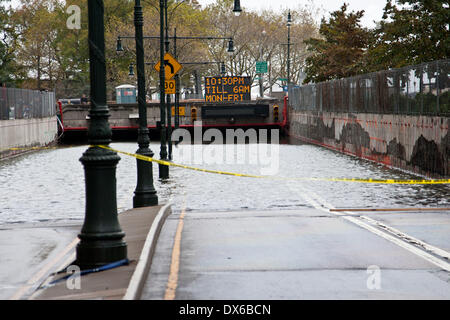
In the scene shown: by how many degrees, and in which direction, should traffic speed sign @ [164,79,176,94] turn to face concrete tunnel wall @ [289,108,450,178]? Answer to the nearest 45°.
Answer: approximately 90° to its left

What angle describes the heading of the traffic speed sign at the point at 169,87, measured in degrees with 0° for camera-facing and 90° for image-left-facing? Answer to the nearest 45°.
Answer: approximately 0°

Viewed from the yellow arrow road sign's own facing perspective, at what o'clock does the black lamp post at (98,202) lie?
The black lamp post is roughly at 12 o'clock from the yellow arrow road sign.

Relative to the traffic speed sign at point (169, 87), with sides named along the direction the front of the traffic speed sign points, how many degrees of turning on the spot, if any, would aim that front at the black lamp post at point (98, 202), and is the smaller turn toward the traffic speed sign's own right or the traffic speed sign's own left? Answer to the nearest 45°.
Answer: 0° — it already faces it

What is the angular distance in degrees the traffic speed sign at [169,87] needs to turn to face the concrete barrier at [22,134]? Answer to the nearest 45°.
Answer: approximately 135° to its right

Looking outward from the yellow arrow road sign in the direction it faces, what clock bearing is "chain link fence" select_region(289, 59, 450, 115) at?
The chain link fence is roughly at 9 o'clock from the yellow arrow road sign.

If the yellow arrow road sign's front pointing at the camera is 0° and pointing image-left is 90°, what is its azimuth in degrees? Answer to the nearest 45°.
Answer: approximately 0°

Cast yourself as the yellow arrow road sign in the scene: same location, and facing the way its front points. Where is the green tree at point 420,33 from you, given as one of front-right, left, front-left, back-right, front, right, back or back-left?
back-left

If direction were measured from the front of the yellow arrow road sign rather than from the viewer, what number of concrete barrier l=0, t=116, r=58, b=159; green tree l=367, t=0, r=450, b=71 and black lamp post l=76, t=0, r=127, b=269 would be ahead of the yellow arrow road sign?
1
